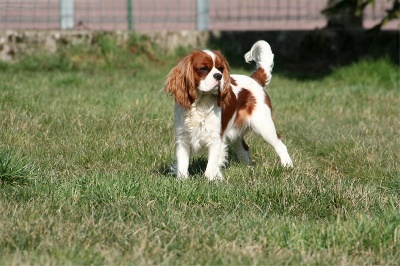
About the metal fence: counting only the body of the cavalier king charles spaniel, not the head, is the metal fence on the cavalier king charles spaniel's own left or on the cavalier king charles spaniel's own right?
on the cavalier king charles spaniel's own right
